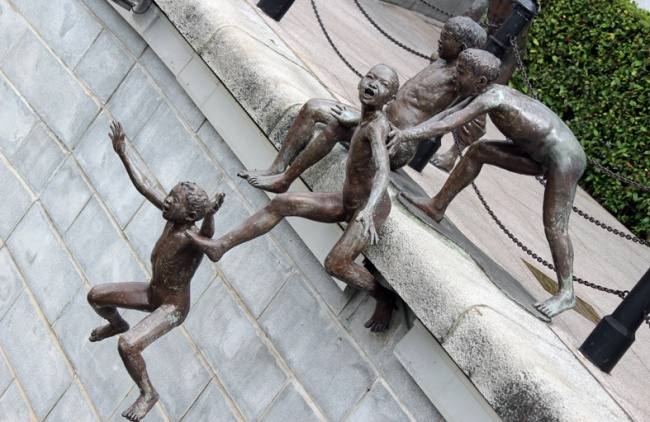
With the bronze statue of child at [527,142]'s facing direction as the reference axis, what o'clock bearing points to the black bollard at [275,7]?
The black bollard is roughly at 2 o'clock from the bronze statue of child.

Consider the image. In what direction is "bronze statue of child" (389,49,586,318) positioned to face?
to the viewer's left

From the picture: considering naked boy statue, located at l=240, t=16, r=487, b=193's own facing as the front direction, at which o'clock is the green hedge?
The green hedge is roughly at 5 o'clock from the naked boy statue.

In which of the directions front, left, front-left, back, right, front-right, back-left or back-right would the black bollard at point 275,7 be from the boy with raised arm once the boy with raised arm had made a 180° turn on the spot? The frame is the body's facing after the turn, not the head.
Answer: front-left

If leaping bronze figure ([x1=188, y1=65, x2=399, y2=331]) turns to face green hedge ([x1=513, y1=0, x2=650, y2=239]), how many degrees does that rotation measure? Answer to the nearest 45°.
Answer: approximately 135° to its right

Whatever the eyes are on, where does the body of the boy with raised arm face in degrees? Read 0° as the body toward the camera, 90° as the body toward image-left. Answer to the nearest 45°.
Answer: approximately 45°

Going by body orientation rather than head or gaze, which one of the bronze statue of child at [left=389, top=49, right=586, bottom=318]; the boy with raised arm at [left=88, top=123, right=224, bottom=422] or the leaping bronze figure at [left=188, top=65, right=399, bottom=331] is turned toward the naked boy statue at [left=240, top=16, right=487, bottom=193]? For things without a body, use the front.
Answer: the bronze statue of child

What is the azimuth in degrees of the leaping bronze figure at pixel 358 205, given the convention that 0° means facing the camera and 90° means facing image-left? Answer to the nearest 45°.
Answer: approximately 45°
